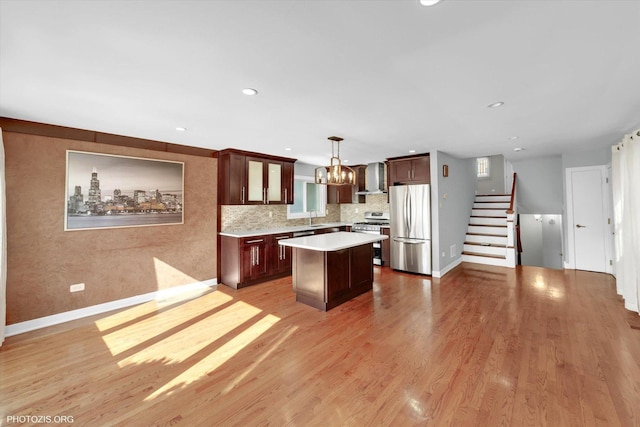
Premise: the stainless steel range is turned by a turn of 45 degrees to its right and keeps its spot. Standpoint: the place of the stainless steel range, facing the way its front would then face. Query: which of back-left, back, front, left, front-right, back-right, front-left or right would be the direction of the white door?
back

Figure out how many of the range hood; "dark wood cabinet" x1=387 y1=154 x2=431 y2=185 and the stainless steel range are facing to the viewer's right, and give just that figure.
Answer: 0

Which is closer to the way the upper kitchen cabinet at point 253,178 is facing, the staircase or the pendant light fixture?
the pendant light fixture

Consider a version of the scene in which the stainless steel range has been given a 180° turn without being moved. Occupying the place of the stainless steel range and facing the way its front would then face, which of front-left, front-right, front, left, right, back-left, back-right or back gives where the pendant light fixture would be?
back-right

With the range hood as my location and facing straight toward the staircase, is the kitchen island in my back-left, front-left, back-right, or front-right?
back-right

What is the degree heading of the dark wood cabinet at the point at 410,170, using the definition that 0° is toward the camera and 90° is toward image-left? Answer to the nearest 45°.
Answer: approximately 0°

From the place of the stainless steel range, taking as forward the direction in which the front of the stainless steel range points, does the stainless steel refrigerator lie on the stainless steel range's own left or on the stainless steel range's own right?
on the stainless steel range's own left

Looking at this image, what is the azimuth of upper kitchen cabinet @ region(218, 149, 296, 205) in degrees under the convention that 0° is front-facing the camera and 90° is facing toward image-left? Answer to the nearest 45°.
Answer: approximately 315°

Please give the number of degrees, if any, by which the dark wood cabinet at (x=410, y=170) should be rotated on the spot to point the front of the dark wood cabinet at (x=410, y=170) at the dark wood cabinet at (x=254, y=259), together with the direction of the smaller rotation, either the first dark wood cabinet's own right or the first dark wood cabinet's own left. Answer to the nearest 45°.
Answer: approximately 45° to the first dark wood cabinet's own right

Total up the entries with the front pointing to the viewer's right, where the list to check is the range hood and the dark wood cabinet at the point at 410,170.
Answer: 0

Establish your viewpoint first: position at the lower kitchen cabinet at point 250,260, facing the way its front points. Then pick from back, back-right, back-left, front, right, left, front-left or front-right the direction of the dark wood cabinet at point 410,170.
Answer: front-left

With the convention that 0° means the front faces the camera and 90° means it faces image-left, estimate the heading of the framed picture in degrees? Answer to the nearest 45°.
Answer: approximately 315°

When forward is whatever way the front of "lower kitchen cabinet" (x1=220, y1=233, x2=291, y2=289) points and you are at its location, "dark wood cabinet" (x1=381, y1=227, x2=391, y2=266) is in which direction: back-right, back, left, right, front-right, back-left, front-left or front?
front-left
